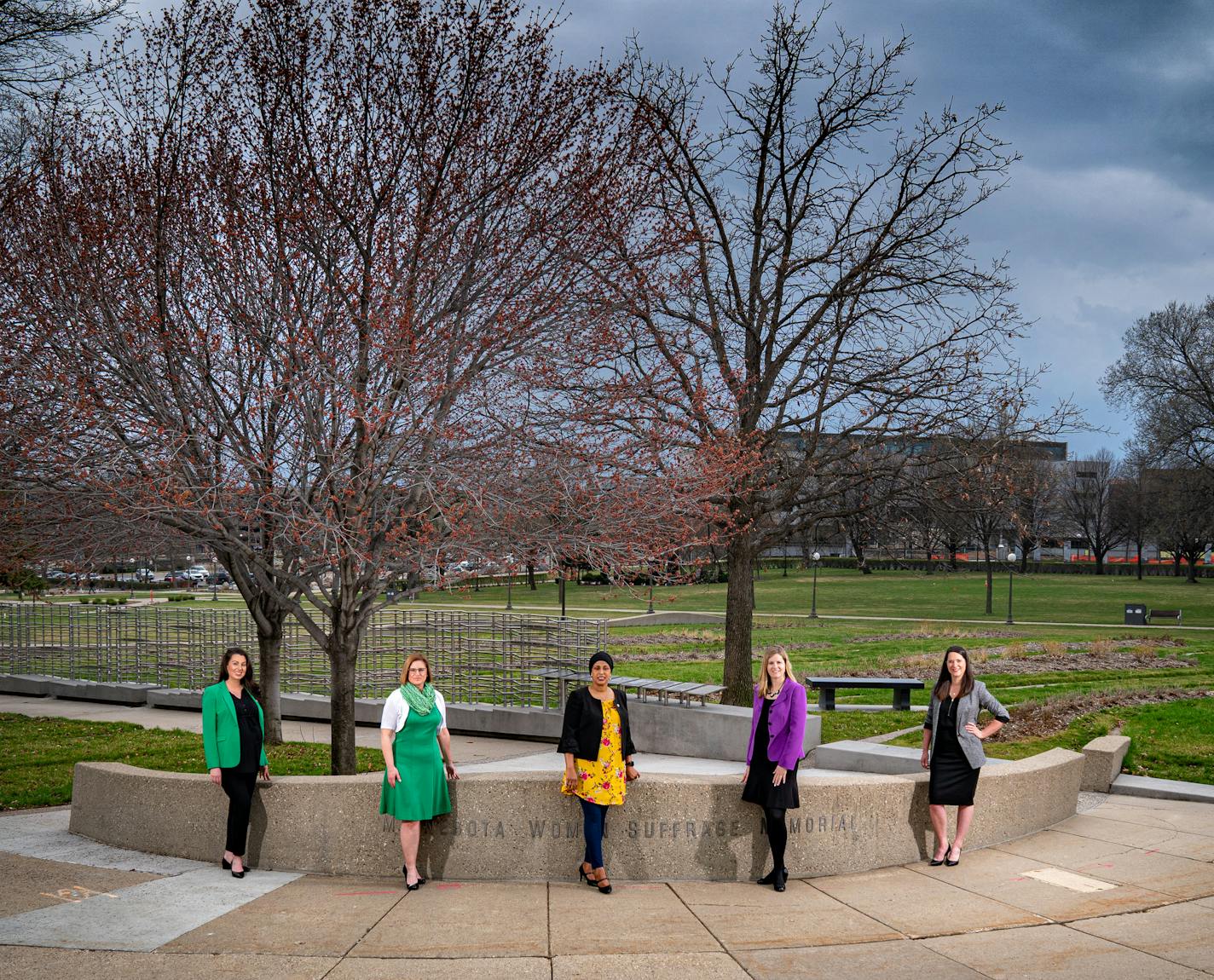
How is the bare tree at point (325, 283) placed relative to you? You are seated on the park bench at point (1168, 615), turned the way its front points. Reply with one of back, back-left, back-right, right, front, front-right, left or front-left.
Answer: front

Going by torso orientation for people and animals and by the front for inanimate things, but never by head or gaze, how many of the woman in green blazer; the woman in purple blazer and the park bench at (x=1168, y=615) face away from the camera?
0

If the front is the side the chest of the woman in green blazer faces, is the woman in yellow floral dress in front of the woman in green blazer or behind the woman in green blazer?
in front

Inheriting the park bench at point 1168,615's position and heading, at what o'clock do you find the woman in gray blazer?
The woman in gray blazer is roughly at 12 o'clock from the park bench.

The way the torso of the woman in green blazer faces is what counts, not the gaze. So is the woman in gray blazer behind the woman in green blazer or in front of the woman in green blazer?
in front

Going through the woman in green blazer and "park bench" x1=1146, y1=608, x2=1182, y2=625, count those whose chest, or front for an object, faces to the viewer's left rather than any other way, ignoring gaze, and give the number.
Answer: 0

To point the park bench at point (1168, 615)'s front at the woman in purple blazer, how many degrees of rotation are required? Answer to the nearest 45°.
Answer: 0° — it already faces them

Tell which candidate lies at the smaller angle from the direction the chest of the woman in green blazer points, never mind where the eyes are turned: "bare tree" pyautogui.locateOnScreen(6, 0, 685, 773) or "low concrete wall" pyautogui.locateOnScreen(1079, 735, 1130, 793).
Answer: the low concrete wall

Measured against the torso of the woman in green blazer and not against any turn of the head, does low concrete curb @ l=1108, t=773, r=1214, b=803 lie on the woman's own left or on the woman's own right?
on the woman's own left

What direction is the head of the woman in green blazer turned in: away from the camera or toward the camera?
toward the camera

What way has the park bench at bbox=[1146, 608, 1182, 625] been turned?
toward the camera

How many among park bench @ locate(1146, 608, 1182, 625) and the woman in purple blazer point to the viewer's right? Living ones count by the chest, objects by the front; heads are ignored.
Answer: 0

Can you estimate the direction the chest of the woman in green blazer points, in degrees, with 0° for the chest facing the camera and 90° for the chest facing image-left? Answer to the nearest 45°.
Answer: approximately 315°

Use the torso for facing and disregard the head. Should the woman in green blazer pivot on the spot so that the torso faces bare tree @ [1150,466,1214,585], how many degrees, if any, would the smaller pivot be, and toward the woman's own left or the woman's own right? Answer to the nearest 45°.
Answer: approximately 90° to the woman's own left

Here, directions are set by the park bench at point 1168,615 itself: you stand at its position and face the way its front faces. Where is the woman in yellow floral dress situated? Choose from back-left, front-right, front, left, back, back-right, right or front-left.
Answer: front

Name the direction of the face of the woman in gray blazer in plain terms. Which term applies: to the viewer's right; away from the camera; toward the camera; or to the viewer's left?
toward the camera

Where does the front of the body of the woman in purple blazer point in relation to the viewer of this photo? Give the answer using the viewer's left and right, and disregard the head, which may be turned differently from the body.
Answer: facing the viewer and to the left of the viewer
